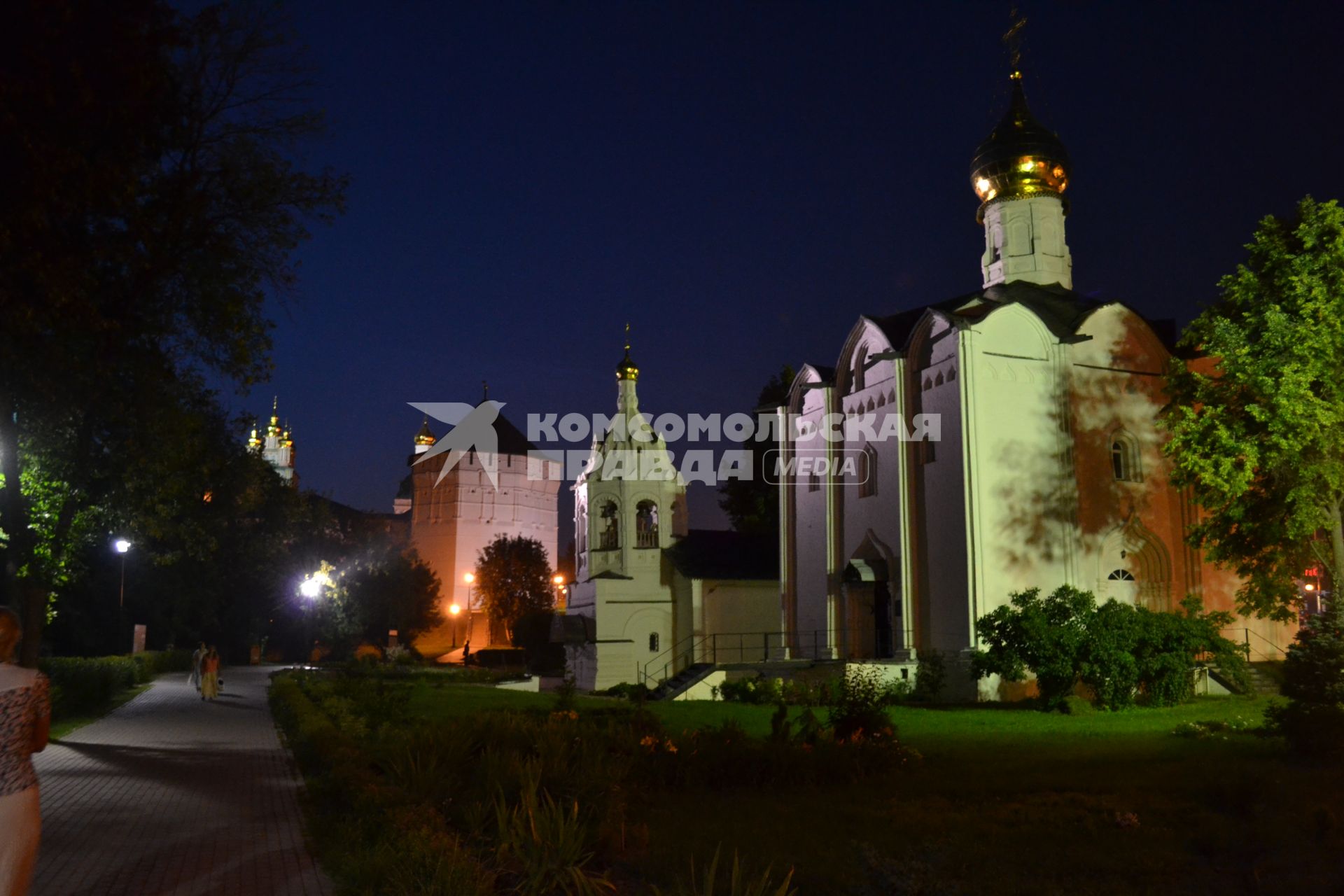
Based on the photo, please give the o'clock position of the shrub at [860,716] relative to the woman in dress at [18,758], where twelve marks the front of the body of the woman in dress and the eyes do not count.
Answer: The shrub is roughly at 2 o'clock from the woman in dress.

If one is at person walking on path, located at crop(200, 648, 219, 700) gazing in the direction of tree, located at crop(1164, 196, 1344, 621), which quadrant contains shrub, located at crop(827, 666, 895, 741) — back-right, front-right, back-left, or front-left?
front-right

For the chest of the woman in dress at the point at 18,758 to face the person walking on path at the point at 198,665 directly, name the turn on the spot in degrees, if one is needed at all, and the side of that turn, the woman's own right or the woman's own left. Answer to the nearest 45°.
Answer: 0° — they already face them

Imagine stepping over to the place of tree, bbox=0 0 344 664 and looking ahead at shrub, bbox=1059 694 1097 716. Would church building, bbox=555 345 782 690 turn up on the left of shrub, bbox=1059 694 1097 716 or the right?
left

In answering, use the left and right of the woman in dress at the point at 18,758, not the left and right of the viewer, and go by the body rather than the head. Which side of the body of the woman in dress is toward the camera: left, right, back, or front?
back

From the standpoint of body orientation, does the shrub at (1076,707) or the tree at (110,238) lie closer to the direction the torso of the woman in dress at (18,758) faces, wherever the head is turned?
the tree

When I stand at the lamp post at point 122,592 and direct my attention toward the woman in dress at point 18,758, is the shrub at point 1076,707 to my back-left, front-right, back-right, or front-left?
front-left

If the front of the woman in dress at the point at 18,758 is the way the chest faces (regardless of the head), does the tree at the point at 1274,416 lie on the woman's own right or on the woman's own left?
on the woman's own right

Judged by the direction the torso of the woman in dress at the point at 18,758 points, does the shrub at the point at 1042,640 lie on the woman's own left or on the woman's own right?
on the woman's own right

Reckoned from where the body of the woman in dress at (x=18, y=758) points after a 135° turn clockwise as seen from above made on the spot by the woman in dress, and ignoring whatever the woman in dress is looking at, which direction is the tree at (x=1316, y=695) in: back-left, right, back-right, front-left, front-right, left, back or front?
front-left

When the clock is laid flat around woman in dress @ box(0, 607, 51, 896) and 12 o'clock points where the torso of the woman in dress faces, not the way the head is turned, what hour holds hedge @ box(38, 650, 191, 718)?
The hedge is roughly at 12 o'clock from the woman in dress.

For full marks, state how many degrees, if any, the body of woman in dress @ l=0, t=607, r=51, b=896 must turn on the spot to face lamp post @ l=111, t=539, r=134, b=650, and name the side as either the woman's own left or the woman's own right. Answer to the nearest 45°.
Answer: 0° — they already face it

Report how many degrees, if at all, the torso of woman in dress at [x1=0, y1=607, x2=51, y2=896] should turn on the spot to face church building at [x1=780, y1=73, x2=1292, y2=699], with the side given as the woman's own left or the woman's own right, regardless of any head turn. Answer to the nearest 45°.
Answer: approximately 45° to the woman's own right

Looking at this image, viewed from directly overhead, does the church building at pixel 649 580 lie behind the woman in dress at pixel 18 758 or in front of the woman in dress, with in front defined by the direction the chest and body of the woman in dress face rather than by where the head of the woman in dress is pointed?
in front

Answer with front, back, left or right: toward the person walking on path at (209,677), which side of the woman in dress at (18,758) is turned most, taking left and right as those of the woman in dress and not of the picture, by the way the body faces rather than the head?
front

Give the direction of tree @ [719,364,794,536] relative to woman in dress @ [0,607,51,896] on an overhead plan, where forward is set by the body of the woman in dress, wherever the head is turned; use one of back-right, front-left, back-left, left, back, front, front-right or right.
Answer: front-right
